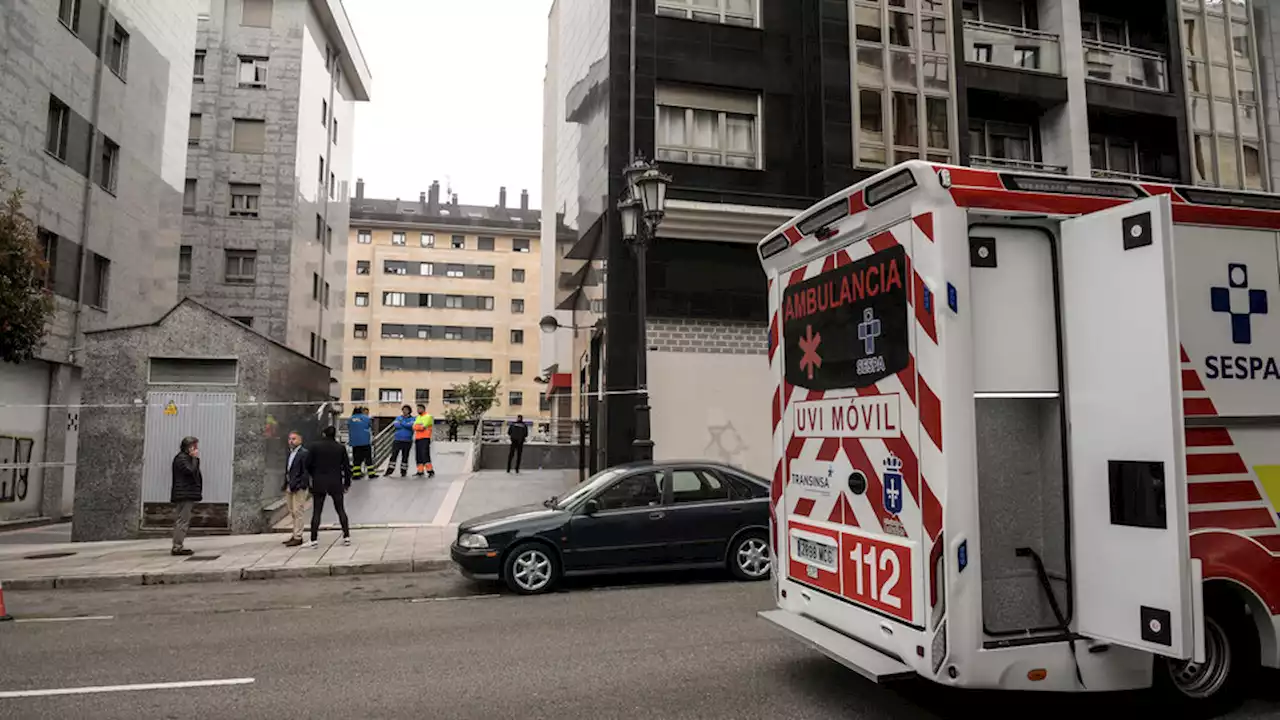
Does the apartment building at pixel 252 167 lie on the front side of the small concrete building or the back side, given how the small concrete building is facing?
on the back side

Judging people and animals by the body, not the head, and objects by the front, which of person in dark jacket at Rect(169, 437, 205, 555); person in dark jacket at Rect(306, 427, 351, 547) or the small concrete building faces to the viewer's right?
person in dark jacket at Rect(169, 437, 205, 555)

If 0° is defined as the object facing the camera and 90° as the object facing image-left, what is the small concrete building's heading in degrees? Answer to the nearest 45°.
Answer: approximately 0°

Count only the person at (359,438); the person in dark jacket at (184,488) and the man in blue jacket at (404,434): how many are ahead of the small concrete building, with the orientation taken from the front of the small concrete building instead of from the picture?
1

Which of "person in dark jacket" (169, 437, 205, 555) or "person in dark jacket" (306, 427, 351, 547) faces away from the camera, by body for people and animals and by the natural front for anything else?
"person in dark jacket" (306, 427, 351, 547)

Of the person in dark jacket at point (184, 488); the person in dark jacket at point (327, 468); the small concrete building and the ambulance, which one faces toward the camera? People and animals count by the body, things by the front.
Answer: the small concrete building

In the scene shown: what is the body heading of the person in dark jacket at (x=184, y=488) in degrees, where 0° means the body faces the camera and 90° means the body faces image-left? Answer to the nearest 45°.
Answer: approximately 270°

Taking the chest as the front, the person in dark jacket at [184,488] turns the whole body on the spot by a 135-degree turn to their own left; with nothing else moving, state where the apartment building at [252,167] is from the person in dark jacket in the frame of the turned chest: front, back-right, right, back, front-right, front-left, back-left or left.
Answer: front-right

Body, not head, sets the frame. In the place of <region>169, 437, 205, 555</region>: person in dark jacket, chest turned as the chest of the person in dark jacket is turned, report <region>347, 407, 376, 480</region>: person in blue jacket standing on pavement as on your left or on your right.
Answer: on your left

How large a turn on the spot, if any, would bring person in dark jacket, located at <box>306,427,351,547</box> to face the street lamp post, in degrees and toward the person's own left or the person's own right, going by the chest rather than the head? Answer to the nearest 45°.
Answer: approximately 90° to the person's own right

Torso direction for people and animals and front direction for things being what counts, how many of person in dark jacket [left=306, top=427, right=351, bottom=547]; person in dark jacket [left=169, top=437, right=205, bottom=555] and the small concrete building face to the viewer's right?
1

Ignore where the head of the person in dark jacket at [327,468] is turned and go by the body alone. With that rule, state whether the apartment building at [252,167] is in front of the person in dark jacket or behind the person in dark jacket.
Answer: in front

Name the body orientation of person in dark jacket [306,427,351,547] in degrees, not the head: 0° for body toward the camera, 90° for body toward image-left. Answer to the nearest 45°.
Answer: approximately 180°

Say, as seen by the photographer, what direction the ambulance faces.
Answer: facing away from the viewer and to the right of the viewer

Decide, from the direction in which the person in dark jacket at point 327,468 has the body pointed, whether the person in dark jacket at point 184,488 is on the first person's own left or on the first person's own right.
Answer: on the first person's own left
